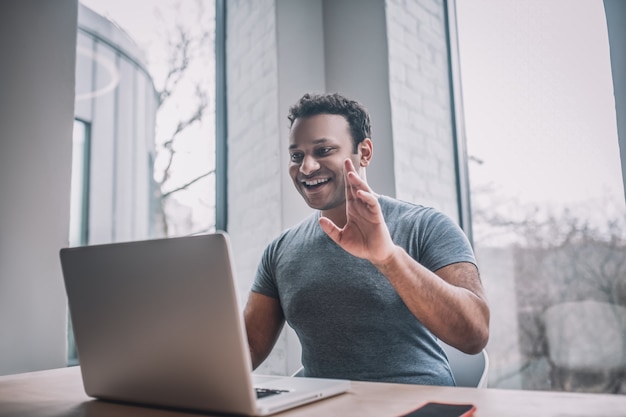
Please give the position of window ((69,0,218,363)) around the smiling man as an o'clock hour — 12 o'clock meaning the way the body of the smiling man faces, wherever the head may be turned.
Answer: The window is roughly at 3 o'clock from the smiling man.

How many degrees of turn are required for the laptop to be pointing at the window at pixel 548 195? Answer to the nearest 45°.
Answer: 0° — it already faces it

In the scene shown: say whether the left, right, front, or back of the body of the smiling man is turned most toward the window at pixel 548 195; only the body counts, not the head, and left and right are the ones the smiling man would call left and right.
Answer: back

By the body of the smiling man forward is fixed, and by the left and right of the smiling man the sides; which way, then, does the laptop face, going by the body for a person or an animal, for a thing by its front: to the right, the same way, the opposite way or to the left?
the opposite way

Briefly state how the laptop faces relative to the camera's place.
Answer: facing away from the viewer and to the right of the viewer

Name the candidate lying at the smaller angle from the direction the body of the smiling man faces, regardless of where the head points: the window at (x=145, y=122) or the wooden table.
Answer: the wooden table

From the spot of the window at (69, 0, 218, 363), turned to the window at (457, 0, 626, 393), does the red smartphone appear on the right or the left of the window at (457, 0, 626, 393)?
right

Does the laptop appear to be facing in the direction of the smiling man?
yes

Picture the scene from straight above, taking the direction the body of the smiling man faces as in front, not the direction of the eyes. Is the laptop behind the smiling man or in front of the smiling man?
in front
